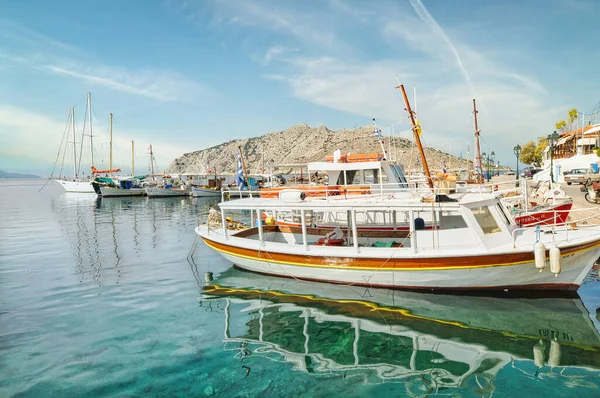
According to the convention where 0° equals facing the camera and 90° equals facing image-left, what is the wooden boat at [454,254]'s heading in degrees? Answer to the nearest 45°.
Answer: approximately 270°
